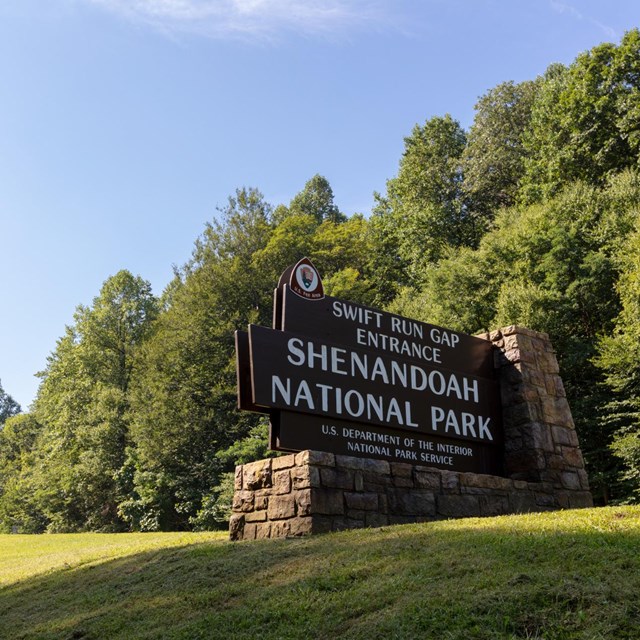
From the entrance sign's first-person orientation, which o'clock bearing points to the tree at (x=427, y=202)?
The tree is roughly at 8 o'clock from the entrance sign.

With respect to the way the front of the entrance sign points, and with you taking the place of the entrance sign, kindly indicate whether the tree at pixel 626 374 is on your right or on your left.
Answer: on your left

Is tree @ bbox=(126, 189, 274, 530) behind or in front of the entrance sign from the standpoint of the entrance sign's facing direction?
behind

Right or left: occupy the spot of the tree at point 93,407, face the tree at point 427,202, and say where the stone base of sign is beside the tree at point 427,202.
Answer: right

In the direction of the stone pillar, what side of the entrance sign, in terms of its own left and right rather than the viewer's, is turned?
left
